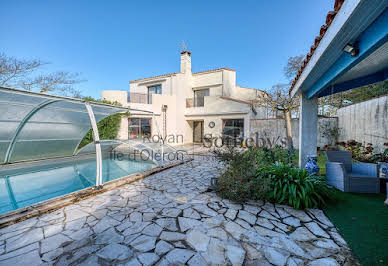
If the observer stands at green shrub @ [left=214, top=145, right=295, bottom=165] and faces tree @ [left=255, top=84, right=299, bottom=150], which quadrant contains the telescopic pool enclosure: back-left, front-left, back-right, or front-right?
back-left

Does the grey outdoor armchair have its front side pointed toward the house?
no

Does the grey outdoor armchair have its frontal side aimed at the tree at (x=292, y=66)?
no

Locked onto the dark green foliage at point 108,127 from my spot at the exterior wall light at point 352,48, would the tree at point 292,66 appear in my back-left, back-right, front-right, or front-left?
front-right
